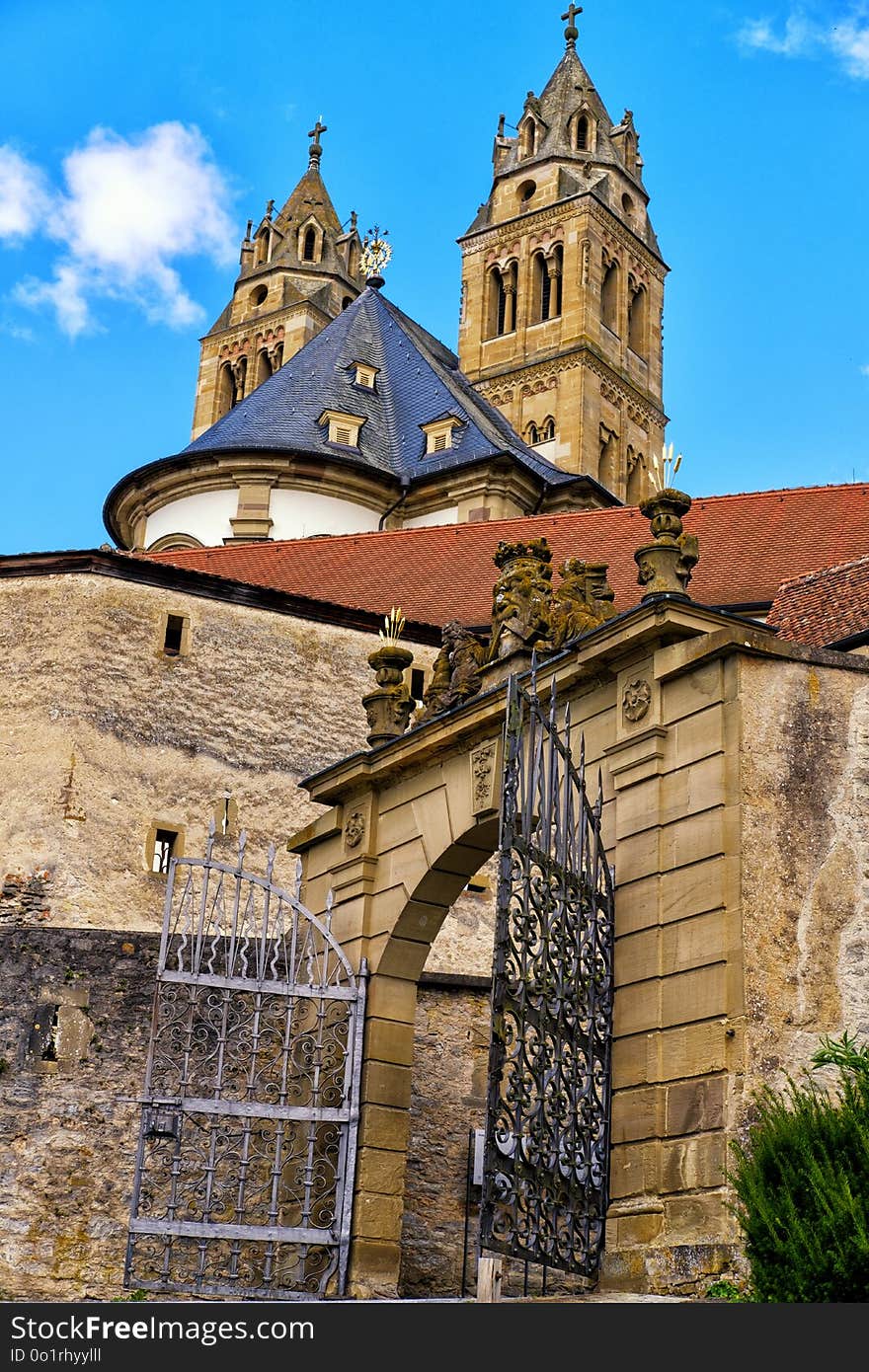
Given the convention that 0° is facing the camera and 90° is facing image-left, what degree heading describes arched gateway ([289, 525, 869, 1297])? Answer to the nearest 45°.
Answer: approximately 45°

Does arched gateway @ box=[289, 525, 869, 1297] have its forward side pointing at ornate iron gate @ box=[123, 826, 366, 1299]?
no
